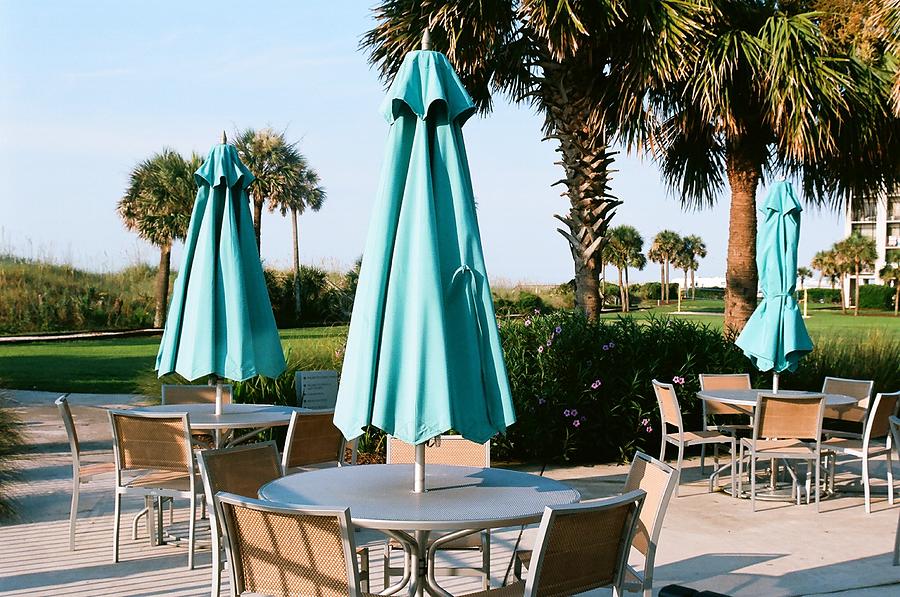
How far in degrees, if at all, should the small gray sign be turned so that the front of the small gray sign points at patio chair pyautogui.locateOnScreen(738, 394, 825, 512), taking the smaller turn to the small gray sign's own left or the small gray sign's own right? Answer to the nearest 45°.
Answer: approximately 45° to the small gray sign's own left

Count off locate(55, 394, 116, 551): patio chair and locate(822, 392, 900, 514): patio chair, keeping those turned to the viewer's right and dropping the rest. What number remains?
1

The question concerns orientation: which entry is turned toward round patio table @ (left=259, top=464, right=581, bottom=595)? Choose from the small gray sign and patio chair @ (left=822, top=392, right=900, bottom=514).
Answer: the small gray sign

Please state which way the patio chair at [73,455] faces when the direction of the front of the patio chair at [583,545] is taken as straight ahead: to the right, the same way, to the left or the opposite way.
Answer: to the right

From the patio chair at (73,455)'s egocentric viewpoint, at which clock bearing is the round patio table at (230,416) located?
The round patio table is roughly at 12 o'clock from the patio chair.

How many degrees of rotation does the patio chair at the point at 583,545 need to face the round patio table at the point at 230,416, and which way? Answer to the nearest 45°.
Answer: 0° — it already faces it

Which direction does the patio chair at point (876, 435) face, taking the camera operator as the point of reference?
facing away from the viewer and to the left of the viewer

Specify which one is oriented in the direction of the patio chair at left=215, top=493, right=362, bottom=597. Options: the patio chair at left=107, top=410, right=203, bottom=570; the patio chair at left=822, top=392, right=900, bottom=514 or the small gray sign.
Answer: the small gray sign

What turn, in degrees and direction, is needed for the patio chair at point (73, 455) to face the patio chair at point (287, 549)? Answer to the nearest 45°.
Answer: approximately 90° to its right

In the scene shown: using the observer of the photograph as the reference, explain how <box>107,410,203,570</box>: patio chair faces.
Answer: facing away from the viewer and to the right of the viewer

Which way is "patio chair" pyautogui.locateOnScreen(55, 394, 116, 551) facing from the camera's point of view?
to the viewer's right

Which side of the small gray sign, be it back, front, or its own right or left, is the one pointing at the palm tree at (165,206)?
back

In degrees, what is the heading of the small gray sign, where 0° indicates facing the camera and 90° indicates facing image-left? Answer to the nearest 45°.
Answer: approximately 0°

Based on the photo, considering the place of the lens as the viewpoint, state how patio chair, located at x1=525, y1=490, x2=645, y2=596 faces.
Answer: facing away from the viewer and to the left of the viewer

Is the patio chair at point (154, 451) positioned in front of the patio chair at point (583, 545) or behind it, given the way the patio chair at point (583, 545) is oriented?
in front

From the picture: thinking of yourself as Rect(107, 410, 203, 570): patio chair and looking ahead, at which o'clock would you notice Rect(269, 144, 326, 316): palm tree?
The palm tree is roughly at 11 o'clock from the patio chair.

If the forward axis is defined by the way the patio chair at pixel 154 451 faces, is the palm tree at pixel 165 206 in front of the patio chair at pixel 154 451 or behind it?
in front
